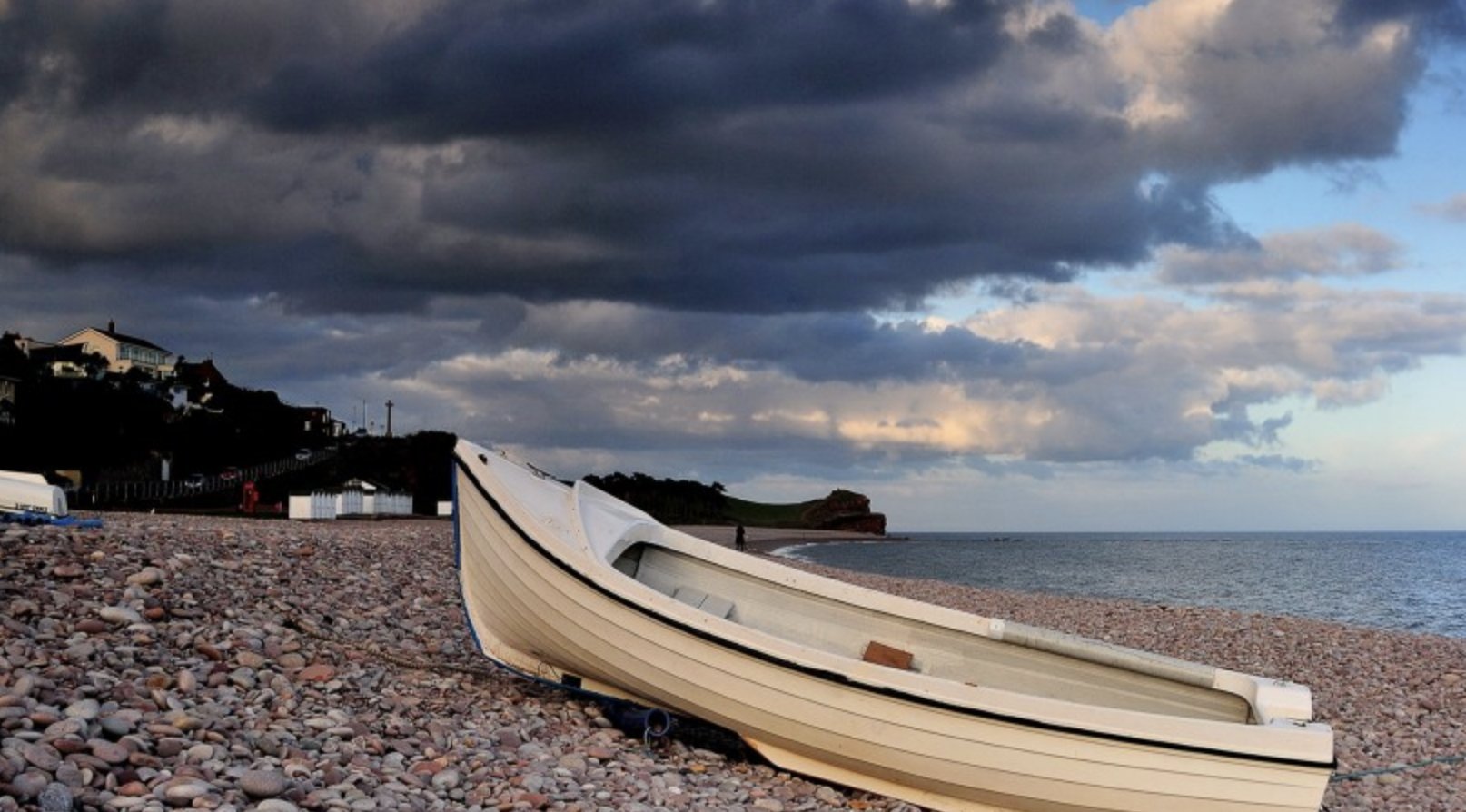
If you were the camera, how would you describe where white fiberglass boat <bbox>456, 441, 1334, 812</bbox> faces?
facing to the left of the viewer

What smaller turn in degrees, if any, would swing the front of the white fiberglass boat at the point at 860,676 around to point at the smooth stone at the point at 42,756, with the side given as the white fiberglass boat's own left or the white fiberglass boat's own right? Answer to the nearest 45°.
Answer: approximately 45° to the white fiberglass boat's own left

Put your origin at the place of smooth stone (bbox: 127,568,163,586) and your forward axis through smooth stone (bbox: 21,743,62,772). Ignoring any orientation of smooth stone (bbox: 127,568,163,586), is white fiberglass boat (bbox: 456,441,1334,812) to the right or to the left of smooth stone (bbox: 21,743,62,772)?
left

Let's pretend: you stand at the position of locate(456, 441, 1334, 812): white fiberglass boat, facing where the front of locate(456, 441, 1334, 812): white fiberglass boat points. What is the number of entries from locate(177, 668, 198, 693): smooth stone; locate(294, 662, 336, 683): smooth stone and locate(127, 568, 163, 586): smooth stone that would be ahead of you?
3

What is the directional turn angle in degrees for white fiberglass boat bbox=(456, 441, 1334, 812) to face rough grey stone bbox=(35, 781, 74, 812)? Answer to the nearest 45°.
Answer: approximately 45° to its left

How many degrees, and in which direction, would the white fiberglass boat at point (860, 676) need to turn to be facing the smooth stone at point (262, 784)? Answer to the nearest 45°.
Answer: approximately 45° to its left
